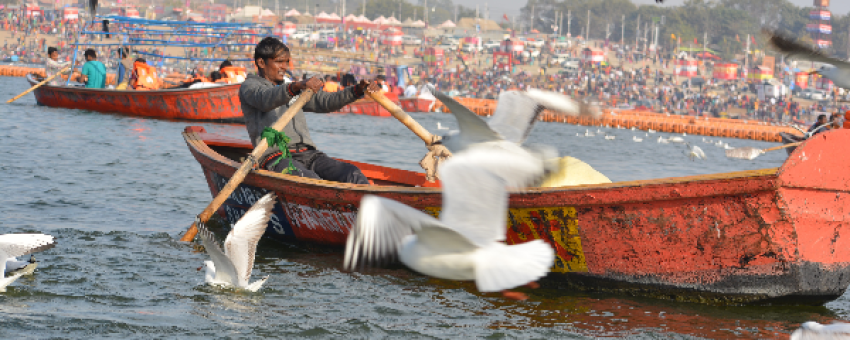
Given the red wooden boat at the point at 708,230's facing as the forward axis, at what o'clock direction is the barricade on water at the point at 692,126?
The barricade on water is roughly at 2 o'clock from the red wooden boat.

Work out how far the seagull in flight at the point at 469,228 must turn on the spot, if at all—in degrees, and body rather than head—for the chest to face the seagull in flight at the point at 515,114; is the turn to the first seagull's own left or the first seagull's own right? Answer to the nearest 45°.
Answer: approximately 45° to the first seagull's own right

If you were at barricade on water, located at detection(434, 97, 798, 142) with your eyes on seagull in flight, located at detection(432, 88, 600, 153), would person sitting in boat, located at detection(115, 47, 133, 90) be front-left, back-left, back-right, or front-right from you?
front-right

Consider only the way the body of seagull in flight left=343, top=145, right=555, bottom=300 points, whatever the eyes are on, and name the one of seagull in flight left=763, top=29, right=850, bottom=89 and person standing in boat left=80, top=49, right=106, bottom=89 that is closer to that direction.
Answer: the person standing in boat

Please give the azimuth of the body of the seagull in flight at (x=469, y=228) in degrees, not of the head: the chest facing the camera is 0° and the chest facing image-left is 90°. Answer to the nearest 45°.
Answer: approximately 135°

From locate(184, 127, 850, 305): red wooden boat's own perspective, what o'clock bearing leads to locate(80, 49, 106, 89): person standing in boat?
The person standing in boat is roughly at 12 o'clock from the red wooden boat.
